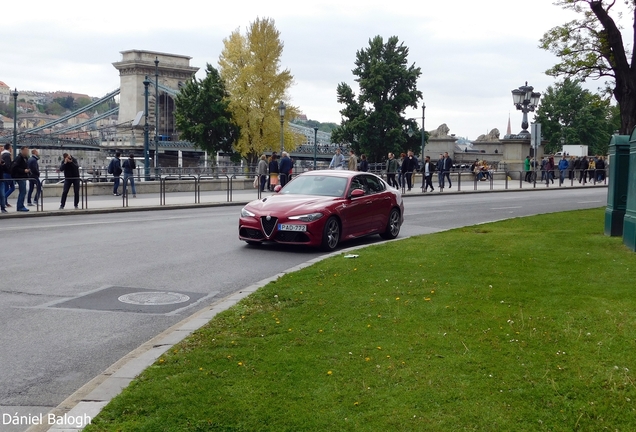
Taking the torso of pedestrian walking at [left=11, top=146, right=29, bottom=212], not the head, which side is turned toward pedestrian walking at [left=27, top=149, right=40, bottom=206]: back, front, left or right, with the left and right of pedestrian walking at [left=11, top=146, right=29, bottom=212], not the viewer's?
left

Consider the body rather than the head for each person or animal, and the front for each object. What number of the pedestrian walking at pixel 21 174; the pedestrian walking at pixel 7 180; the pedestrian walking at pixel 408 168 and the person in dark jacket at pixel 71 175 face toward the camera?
2

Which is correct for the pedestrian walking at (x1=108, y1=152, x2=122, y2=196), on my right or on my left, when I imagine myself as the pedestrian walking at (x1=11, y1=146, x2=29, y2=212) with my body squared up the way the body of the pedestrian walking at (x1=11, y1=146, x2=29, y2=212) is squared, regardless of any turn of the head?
on my left

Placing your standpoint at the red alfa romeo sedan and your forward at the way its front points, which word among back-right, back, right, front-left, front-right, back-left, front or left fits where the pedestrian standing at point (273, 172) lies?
back-right

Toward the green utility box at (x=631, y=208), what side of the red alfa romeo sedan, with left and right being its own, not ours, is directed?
left

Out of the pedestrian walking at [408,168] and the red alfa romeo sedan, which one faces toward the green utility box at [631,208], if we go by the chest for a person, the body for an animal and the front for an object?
the pedestrian walking

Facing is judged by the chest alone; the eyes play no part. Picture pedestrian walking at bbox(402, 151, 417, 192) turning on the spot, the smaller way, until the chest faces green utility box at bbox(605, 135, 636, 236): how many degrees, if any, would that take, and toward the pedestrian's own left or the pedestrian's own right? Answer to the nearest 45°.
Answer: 0° — they already face it
